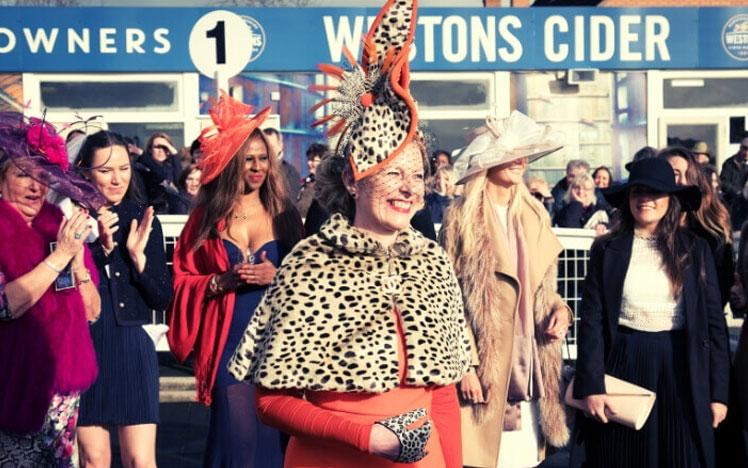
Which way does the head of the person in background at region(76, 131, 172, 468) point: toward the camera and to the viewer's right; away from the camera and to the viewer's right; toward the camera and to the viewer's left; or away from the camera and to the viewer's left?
toward the camera and to the viewer's right

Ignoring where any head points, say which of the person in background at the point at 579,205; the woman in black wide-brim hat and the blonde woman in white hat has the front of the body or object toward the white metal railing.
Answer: the person in background

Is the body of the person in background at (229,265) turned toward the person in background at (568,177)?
no

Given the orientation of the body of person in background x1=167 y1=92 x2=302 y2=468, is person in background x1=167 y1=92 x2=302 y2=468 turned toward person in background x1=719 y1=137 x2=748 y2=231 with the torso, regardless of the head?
no

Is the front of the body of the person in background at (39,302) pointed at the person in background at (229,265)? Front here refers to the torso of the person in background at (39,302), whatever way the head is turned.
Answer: no

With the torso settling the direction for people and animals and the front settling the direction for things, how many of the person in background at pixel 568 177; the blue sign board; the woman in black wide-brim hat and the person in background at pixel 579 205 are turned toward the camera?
4

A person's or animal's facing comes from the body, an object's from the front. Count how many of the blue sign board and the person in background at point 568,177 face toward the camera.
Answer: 2

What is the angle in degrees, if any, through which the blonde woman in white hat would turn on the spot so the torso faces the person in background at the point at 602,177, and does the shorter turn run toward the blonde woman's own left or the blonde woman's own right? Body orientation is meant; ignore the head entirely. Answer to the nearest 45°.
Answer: approximately 135° to the blonde woman's own left

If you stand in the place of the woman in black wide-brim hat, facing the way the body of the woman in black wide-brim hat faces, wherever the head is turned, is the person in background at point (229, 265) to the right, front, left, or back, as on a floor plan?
right

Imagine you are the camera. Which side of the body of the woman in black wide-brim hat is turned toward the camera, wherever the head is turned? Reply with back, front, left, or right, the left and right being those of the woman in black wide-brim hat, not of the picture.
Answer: front

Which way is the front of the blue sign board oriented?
toward the camera

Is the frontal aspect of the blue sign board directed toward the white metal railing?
yes

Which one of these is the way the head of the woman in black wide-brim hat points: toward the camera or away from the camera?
toward the camera

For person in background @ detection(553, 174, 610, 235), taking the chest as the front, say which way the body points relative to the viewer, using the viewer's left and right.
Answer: facing the viewer

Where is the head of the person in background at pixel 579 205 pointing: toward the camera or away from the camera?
toward the camera

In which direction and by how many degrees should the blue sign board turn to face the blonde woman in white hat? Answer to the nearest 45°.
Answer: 0° — it already faces them

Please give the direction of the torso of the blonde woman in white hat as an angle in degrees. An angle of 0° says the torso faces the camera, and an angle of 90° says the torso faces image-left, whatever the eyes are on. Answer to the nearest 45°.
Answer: approximately 315°
